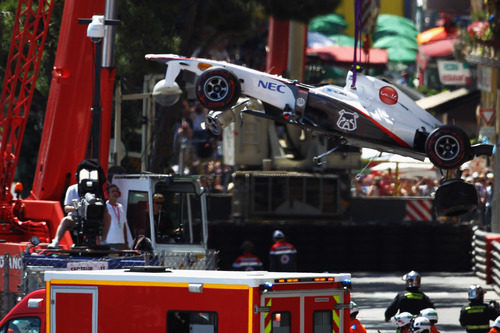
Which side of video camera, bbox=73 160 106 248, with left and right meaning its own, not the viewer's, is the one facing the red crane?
back

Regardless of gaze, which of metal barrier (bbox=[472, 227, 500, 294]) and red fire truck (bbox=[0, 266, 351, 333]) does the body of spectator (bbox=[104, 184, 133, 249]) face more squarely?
the red fire truck

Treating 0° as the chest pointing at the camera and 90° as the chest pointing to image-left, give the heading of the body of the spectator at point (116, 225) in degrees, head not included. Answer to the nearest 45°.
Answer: approximately 0°
